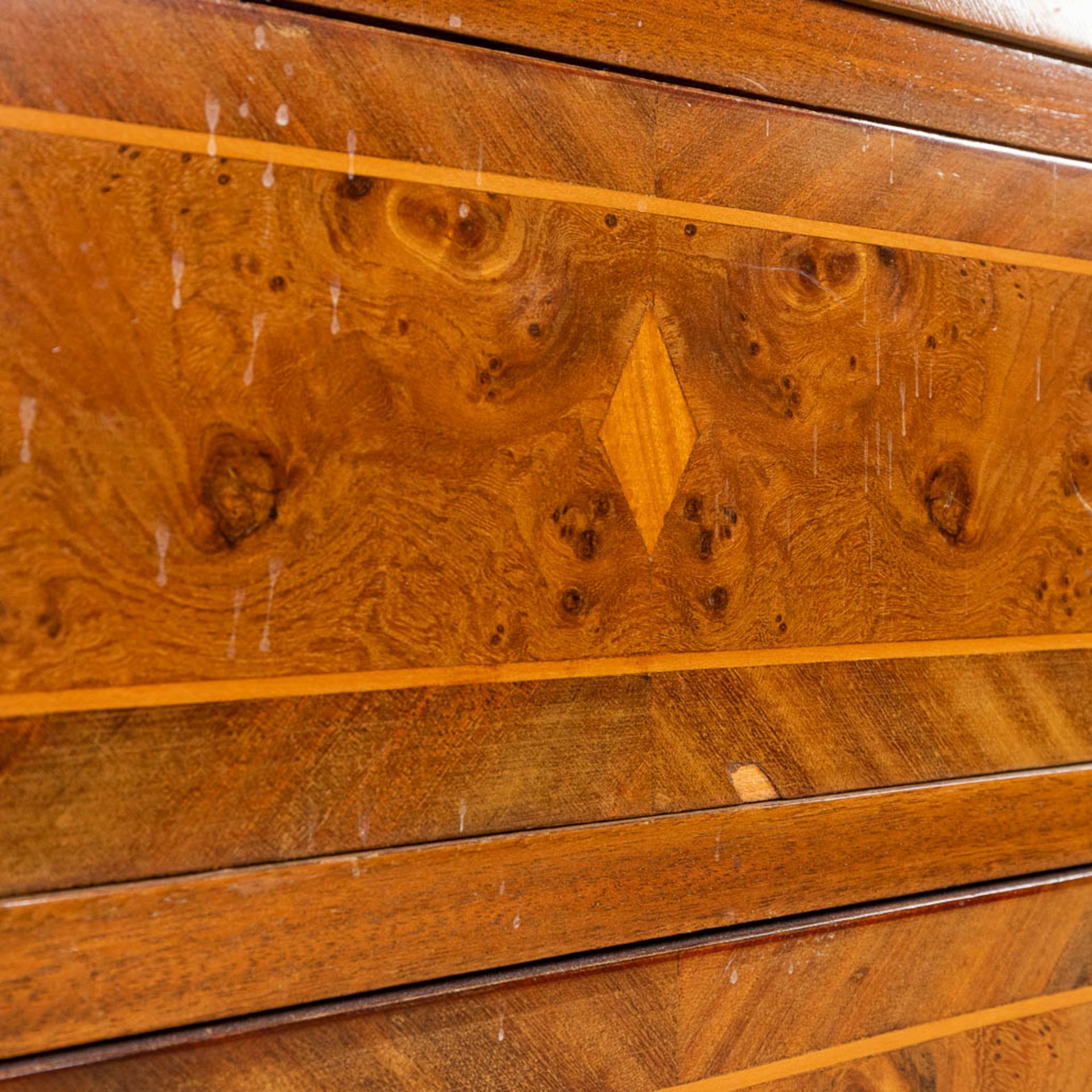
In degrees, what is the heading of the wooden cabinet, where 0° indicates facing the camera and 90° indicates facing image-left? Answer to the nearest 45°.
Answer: approximately 315°
